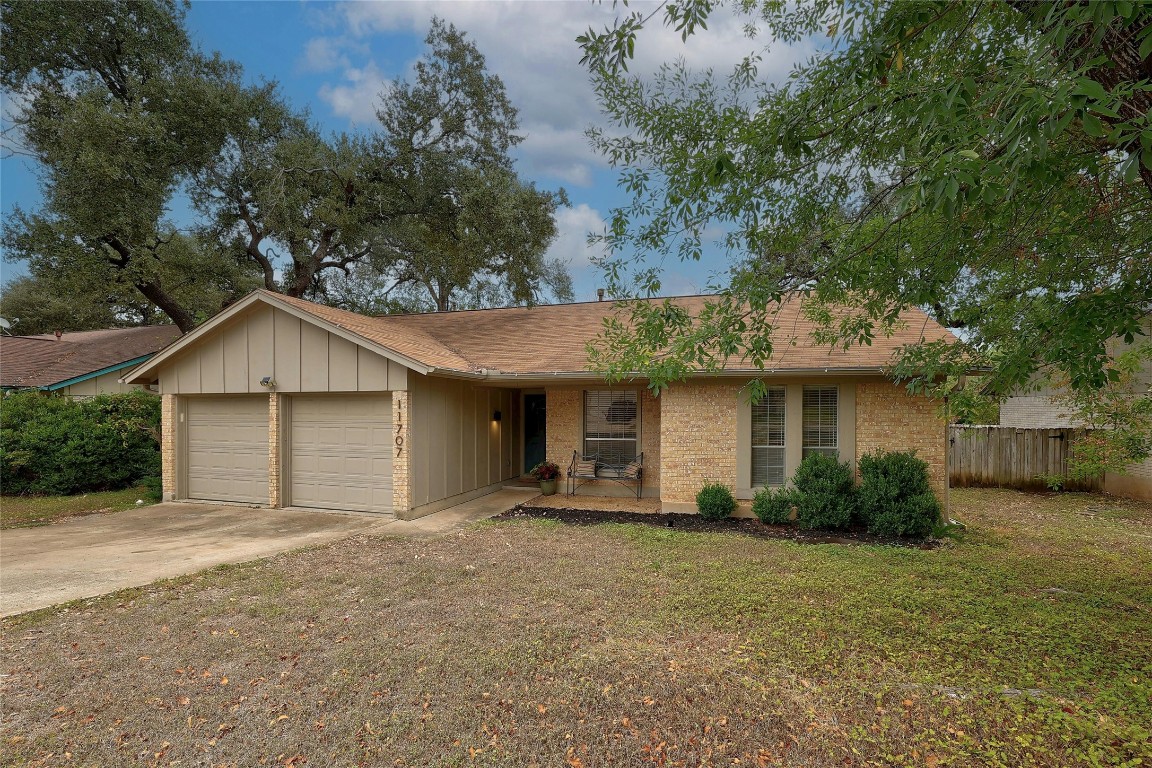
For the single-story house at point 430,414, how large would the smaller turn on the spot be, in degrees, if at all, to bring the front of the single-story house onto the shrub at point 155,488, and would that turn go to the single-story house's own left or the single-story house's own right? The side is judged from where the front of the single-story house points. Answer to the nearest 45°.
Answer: approximately 90° to the single-story house's own right

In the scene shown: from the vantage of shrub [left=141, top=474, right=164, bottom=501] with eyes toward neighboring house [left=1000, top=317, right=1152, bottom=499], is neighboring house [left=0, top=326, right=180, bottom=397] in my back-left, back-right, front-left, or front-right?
back-left

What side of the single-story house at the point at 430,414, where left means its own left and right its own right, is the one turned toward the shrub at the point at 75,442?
right

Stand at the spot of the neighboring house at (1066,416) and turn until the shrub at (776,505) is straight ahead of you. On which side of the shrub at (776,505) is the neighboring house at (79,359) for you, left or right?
right

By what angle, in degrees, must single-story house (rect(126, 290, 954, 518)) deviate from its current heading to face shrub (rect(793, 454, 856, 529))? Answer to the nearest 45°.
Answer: approximately 90° to its left

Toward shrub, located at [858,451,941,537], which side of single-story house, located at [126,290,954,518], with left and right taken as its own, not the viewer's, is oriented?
left

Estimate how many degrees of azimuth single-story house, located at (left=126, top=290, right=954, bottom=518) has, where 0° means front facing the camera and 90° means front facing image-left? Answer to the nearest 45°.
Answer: approximately 0°

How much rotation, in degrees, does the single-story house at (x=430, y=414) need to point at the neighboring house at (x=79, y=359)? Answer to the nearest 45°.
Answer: approximately 135° to its right

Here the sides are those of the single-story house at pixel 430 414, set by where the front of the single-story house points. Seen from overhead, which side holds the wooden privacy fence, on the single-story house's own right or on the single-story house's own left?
on the single-story house's own left

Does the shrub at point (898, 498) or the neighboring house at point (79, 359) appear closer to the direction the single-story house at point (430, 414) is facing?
the shrub
